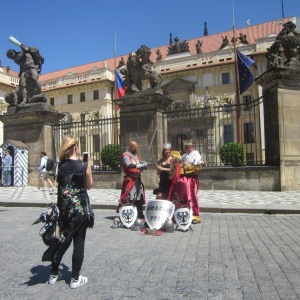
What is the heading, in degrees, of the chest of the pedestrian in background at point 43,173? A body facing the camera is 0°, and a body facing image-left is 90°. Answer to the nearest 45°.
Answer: approximately 90°

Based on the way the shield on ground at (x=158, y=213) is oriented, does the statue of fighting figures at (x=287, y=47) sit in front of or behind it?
behind

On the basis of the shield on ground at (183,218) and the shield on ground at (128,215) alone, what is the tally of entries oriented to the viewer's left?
0

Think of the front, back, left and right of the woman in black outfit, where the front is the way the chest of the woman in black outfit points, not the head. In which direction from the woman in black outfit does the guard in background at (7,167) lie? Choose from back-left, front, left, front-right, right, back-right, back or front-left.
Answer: front-left

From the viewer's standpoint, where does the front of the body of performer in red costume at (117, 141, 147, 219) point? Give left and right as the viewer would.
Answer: facing the viewer and to the right of the viewer

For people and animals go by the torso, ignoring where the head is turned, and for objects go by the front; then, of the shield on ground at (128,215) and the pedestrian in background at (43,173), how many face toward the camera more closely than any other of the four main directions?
1

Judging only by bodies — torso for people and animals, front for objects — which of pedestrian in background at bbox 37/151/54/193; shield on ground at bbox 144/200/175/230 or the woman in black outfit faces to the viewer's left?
the pedestrian in background

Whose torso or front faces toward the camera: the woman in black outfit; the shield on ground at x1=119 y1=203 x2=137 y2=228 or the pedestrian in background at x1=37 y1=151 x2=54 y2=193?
the shield on ground

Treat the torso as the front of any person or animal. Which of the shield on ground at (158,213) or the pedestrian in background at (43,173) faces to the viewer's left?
the pedestrian in background

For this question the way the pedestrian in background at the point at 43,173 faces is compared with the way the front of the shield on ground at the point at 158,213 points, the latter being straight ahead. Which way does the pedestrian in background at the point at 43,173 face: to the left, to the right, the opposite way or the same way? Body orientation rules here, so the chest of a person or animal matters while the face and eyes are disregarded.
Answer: to the right

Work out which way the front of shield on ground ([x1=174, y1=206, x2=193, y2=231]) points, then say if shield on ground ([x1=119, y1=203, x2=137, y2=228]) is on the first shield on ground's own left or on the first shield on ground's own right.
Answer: on the first shield on ground's own right

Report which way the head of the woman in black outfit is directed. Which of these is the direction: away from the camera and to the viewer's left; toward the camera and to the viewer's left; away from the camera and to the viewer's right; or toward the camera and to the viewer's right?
away from the camera and to the viewer's right

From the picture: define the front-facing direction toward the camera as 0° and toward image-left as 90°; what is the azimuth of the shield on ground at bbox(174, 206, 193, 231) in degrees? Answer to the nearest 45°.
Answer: approximately 0°
